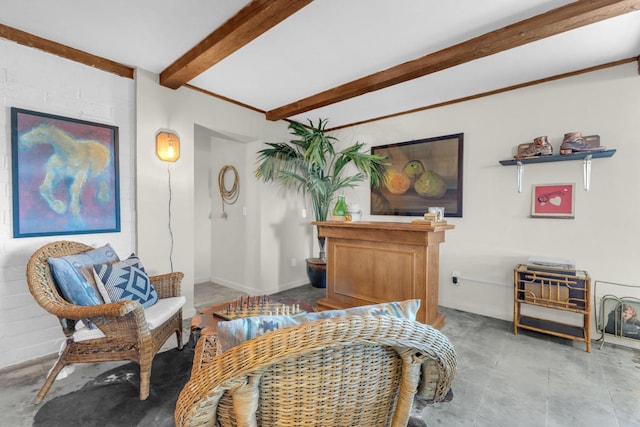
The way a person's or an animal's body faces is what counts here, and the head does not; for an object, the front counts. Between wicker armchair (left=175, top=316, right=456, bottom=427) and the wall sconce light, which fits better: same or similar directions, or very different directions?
very different directions

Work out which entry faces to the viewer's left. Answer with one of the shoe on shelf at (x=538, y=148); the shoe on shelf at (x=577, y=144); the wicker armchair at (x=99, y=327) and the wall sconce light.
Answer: the shoe on shelf at (x=538, y=148)

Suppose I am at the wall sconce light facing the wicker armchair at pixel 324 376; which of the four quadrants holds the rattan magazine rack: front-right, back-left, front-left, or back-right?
front-left

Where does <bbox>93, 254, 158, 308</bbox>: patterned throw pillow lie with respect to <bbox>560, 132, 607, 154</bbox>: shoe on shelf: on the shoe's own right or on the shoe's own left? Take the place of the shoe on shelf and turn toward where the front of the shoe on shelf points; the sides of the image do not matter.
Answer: on the shoe's own right

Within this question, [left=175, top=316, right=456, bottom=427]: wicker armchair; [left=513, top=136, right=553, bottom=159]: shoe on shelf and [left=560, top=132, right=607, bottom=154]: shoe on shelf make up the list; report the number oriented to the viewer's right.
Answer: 1

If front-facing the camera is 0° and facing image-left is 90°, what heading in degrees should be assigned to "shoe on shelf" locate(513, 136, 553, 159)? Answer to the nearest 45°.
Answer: approximately 90°

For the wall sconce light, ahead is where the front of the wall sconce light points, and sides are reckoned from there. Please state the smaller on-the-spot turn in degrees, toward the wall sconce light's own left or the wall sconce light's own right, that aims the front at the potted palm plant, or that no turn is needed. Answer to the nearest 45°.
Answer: approximately 45° to the wall sconce light's own left

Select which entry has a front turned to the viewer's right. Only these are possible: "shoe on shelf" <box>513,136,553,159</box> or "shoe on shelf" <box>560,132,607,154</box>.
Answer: "shoe on shelf" <box>560,132,607,154</box>

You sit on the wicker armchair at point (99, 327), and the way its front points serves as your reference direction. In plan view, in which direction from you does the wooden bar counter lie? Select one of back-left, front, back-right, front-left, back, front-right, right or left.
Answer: front-left

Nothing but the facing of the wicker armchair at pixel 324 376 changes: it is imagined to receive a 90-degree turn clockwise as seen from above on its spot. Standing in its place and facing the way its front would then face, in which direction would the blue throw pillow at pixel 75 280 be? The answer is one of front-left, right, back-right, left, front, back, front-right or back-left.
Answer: left

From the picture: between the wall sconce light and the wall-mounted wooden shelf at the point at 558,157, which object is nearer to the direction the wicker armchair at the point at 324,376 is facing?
the wall sconce light

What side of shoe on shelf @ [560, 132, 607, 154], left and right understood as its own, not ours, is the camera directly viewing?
right

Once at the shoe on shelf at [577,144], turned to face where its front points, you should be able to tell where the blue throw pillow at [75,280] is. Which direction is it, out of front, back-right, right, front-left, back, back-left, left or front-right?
back-right

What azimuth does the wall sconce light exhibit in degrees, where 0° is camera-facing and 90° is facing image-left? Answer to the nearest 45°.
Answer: approximately 315°

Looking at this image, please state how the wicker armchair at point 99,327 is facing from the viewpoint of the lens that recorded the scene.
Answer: facing the viewer and to the right of the viewer

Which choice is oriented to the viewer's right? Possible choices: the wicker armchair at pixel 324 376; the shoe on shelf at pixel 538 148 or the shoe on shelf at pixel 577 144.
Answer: the shoe on shelf at pixel 577 144

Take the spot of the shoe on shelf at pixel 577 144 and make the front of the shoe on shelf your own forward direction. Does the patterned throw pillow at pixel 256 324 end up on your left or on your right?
on your right

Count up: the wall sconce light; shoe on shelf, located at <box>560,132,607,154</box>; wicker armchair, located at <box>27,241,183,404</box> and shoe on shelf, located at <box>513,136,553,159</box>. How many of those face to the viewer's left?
1
